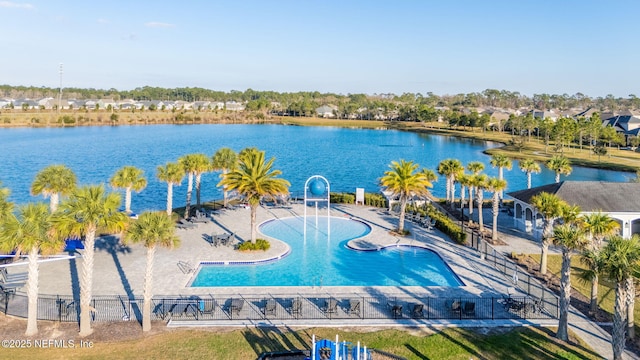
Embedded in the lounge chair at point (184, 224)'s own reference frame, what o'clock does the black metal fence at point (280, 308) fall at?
The black metal fence is roughly at 1 o'clock from the lounge chair.

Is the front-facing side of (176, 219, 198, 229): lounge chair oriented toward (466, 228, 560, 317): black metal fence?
yes

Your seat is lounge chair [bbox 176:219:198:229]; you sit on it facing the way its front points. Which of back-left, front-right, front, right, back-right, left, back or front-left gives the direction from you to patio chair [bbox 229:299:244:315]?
front-right

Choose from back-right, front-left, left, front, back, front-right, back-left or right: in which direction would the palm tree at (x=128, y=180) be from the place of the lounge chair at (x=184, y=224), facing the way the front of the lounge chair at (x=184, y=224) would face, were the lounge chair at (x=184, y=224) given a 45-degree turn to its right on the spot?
right

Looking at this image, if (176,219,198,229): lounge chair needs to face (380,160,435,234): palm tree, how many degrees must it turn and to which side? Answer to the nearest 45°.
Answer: approximately 45° to its left

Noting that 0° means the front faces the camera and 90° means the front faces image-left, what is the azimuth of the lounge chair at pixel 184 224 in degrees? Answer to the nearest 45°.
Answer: approximately 315°

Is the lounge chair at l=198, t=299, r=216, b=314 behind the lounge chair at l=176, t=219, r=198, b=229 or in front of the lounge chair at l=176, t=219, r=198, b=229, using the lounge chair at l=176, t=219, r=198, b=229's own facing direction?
in front

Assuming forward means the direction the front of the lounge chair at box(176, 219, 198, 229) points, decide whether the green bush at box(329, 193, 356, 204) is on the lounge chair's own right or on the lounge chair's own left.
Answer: on the lounge chair's own left

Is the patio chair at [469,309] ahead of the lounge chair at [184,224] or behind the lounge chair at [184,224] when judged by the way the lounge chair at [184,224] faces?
ahead

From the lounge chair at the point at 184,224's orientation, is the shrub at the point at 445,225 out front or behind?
out front
